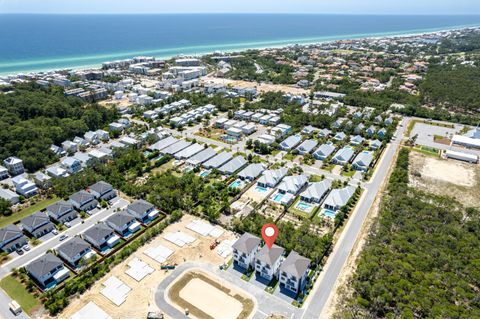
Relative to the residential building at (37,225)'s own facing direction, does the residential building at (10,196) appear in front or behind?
behind

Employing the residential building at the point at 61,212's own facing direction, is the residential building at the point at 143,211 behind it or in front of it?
in front

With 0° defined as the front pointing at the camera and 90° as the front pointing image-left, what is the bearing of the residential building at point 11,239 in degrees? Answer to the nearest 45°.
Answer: approximately 315°

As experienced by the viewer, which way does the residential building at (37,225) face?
facing the viewer and to the right of the viewer

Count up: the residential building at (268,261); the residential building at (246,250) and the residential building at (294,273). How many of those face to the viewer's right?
0

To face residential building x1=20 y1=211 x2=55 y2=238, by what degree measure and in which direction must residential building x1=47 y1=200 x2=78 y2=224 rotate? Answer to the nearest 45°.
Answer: approximately 90° to its right

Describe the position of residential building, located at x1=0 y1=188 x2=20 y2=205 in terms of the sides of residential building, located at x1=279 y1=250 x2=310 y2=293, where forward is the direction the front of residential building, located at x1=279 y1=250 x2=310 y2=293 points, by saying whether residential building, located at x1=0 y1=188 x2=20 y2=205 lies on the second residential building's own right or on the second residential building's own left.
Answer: on the second residential building's own right

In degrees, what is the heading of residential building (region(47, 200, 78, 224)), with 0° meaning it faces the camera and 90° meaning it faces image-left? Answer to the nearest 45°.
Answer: approximately 315°

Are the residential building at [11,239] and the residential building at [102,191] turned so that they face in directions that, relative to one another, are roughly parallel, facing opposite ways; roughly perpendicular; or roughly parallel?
roughly parallel

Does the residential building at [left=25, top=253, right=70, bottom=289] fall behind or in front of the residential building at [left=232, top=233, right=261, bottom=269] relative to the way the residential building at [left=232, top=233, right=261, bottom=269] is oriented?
in front

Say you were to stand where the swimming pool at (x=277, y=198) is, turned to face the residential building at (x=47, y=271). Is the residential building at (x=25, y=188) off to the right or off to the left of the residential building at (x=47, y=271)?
right

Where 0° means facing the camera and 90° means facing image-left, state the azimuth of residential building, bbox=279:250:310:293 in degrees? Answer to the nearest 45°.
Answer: approximately 45°

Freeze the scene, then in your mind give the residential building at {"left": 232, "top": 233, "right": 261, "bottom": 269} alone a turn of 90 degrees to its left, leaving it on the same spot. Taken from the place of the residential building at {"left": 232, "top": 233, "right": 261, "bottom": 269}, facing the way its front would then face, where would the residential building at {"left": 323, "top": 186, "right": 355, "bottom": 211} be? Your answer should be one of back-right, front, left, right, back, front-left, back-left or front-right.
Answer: left

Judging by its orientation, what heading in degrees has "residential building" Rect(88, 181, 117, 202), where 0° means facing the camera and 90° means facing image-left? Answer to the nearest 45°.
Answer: approximately 315°
